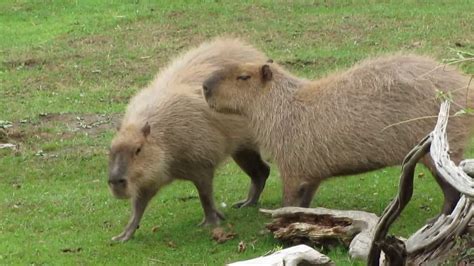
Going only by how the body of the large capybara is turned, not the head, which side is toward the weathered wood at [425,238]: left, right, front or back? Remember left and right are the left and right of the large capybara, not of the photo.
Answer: left

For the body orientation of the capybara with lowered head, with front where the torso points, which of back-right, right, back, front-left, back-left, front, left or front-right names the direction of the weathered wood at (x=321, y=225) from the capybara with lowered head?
left

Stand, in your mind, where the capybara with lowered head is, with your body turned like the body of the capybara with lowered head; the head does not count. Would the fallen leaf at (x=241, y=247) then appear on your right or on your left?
on your left

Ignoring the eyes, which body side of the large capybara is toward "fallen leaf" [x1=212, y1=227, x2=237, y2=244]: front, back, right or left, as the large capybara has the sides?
front

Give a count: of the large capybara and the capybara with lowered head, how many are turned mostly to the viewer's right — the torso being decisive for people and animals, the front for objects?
0

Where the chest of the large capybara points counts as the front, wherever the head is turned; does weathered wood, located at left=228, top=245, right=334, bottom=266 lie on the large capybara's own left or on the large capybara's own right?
on the large capybara's own left

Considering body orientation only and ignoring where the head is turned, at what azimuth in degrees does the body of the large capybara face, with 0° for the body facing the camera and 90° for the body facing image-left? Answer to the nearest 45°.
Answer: approximately 90°

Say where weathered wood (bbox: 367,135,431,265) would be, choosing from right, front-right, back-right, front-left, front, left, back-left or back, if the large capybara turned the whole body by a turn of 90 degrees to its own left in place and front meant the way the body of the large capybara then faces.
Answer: front
